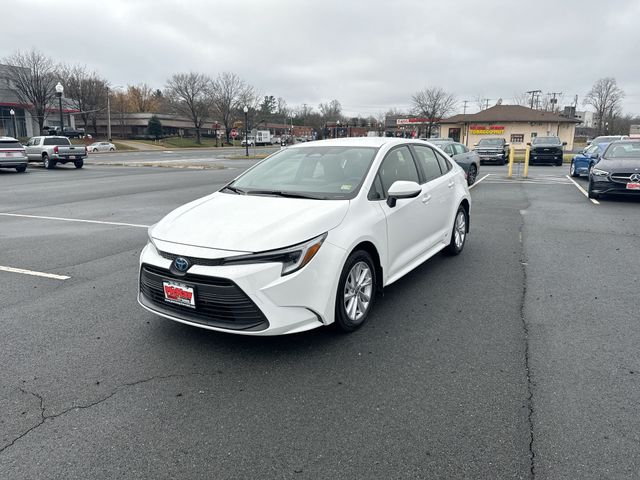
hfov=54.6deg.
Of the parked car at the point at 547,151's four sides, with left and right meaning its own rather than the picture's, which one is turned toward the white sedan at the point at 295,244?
front

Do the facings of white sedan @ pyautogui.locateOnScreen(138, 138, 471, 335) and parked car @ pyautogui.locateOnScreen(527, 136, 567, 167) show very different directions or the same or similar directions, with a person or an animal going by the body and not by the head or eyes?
same or similar directions

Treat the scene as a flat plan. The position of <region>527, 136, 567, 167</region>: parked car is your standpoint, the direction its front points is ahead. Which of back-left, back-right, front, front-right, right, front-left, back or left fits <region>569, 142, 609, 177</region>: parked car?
front

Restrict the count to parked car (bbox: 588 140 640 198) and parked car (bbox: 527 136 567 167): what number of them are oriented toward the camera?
2

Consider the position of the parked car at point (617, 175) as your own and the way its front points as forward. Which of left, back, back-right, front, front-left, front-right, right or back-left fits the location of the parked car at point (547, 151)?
back

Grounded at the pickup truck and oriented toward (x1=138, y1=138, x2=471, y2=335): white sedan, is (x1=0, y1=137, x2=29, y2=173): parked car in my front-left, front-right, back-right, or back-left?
front-right

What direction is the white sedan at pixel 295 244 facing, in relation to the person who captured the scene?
facing the viewer and to the left of the viewer

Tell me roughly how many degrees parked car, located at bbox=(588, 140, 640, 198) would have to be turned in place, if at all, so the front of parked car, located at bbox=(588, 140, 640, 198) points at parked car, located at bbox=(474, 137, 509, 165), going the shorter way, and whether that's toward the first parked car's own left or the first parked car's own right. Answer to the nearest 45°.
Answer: approximately 180°

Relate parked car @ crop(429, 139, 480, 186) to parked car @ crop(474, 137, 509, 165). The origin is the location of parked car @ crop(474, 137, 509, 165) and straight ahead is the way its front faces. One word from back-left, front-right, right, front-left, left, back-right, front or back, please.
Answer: front

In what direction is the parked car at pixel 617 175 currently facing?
toward the camera

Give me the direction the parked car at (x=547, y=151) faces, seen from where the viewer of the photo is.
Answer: facing the viewer

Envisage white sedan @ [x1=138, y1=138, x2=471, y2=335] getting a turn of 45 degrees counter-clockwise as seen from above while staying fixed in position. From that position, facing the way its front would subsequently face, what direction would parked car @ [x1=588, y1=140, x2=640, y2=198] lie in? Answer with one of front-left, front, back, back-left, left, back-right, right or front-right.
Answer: back-left

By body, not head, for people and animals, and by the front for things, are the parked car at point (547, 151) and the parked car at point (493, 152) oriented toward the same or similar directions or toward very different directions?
same or similar directions

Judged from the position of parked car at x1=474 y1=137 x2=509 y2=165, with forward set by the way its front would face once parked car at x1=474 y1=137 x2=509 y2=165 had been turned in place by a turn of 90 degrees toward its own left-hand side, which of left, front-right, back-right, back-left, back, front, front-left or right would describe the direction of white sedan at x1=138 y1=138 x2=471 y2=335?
right

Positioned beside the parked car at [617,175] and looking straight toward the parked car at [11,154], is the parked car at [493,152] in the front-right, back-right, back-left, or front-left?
front-right
